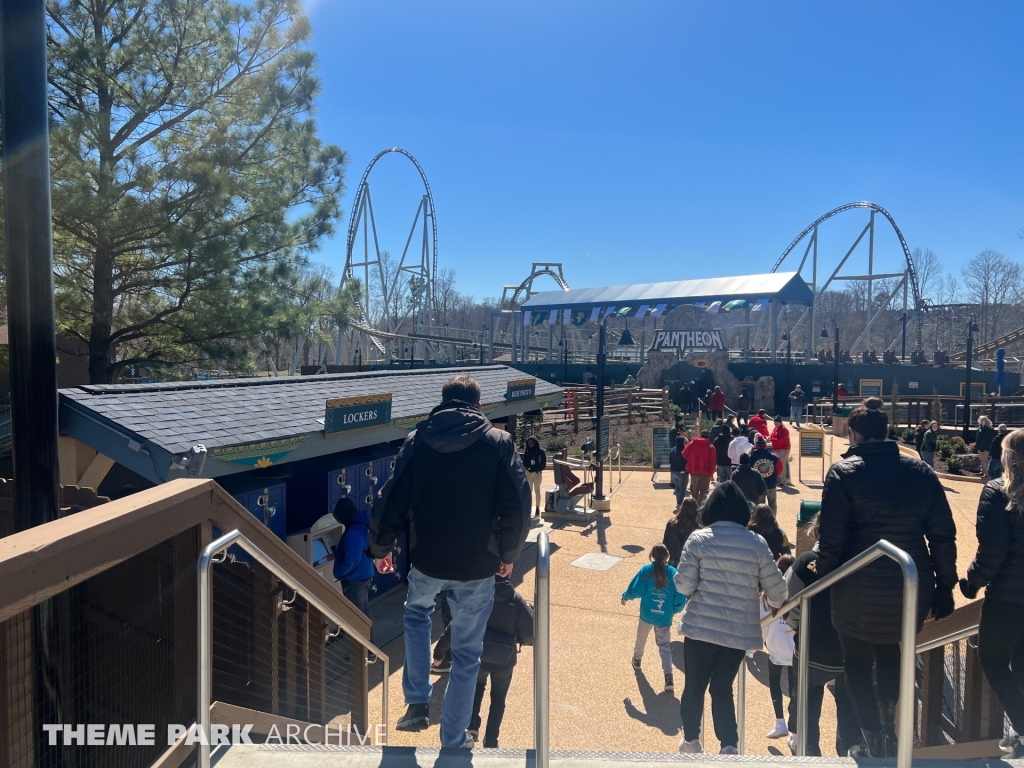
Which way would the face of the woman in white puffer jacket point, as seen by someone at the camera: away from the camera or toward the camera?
away from the camera

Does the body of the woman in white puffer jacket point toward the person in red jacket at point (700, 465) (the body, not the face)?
yes

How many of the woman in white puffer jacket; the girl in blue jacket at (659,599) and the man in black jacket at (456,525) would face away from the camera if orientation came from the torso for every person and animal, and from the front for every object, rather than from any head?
3

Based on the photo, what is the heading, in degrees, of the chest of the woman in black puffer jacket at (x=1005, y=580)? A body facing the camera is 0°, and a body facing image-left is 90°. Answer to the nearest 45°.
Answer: approximately 135°

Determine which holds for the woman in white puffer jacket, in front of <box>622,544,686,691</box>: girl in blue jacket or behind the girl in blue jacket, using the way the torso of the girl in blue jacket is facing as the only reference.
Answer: behind

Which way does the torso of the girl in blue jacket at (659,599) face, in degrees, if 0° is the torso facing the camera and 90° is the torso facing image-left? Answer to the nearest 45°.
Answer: approximately 180°

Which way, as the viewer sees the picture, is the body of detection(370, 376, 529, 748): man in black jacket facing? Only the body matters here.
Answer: away from the camera

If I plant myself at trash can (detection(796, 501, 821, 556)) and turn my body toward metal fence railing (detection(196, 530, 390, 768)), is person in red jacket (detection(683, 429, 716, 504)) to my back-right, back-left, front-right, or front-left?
back-right

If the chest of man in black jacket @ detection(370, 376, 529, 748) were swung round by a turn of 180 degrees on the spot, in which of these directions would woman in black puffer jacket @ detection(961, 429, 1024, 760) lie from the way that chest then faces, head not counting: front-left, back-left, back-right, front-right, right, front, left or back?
left

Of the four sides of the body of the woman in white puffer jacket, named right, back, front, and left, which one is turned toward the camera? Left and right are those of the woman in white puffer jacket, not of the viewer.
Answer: back

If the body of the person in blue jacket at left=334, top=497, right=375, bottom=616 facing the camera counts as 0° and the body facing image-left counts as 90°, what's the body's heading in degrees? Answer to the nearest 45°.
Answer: approximately 135°

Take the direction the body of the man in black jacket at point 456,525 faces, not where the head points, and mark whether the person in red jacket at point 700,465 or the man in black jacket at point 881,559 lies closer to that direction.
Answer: the person in red jacket

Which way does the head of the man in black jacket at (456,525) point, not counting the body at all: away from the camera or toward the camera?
away from the camera

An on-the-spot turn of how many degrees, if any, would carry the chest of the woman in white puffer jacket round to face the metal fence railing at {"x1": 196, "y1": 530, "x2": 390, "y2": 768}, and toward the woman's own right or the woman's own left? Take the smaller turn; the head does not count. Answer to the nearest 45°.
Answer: approximately 135° to the woman's own left

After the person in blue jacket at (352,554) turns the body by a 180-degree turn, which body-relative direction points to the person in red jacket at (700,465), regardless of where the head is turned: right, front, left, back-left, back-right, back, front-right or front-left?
left

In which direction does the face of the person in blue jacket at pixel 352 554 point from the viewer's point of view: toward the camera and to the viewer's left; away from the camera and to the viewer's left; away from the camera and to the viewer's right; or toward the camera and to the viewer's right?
away from the camera and to the viewer's left

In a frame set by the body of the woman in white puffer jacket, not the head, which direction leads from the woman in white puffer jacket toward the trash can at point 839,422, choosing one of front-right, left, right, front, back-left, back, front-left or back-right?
front
